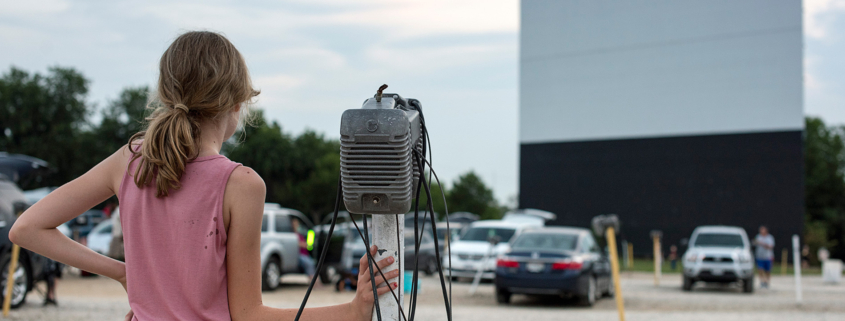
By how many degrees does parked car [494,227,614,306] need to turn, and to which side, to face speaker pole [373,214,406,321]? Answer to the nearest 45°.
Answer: approximately 135° to its right

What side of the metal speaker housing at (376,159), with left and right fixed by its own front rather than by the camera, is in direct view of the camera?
front

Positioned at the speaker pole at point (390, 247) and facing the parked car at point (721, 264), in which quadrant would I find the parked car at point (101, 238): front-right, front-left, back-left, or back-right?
front-left

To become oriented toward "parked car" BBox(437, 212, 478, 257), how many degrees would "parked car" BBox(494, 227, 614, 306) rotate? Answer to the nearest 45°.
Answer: approximately 45° to its left

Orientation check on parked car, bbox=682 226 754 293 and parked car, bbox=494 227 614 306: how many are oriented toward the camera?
1

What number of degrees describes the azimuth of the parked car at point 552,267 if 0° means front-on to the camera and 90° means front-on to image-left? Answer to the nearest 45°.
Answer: approximately 225°

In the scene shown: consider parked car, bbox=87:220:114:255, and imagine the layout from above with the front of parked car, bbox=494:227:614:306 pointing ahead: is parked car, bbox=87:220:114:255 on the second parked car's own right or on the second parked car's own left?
on the second parked car's own left

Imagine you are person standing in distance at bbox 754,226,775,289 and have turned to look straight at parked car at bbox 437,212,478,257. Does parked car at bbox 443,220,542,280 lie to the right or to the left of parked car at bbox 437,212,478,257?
left

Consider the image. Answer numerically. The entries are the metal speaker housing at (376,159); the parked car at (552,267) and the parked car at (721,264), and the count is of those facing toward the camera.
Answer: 2

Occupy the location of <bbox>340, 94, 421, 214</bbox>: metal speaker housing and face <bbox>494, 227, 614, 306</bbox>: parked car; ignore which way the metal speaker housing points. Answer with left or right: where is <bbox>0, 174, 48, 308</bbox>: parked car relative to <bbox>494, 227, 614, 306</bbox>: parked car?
left

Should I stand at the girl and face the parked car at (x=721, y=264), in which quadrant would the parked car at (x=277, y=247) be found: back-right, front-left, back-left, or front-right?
front-left
